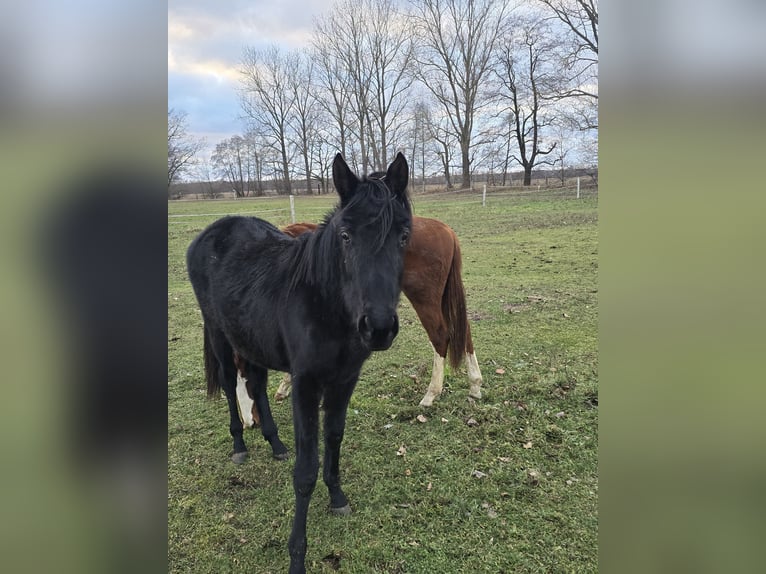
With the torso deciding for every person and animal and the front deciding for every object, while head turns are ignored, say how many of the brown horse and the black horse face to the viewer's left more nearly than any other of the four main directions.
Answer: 1

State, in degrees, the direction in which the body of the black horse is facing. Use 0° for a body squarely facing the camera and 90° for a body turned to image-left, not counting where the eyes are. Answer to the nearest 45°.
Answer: approximately 315°

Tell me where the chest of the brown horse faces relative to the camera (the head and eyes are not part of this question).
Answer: to the viewer's left

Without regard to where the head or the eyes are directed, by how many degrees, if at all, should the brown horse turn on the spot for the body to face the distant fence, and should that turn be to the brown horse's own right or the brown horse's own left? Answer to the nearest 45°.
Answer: approximately 90° to the brown horse's own right

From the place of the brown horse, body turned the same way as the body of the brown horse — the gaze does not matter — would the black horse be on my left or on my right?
on my left

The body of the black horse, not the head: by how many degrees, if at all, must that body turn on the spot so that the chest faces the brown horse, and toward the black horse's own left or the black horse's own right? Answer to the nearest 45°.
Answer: approximately 90° to the black horse's own left
